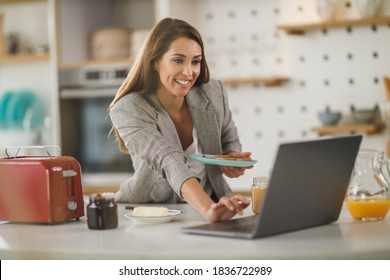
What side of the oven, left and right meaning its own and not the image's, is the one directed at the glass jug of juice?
front

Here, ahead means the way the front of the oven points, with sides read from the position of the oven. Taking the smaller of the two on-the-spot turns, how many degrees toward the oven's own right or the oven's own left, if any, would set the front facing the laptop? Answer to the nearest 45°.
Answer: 0° — it already faces it

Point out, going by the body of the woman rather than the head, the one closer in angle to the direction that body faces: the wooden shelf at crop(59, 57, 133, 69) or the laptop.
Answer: the laptop

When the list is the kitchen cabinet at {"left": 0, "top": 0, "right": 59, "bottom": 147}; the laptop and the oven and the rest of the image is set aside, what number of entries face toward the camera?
2

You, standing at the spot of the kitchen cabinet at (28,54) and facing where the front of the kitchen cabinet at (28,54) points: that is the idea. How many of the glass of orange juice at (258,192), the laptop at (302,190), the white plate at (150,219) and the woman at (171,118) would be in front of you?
4

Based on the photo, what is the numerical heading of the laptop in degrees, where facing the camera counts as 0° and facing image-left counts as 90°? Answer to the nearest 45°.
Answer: approximately 135°

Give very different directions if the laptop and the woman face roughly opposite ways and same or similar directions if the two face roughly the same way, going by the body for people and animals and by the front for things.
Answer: very different directions

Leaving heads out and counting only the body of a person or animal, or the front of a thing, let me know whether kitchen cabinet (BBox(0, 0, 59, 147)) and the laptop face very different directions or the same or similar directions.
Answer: very different directions

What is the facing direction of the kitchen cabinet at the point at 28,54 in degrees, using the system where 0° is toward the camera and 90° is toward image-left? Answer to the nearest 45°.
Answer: approximately 0°

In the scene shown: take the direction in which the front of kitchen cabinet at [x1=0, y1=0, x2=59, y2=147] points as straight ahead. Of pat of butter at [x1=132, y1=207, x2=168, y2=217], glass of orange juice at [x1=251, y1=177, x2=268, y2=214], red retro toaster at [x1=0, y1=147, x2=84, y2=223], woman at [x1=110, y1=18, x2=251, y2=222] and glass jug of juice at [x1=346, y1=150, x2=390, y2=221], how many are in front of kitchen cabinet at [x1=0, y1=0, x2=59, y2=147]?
5

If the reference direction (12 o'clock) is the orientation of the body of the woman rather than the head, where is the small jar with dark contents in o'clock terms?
The small jar with dark contents is roughly at 2 o'clock from the woman.

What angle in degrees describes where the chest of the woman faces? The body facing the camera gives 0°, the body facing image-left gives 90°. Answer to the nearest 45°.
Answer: approximately 315°

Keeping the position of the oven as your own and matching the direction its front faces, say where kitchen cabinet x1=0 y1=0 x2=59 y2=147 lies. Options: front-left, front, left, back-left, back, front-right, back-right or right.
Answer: back-right

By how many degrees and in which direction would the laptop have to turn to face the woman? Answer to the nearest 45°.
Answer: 0° — it already faces them

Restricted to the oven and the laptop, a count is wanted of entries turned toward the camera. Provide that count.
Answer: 1
